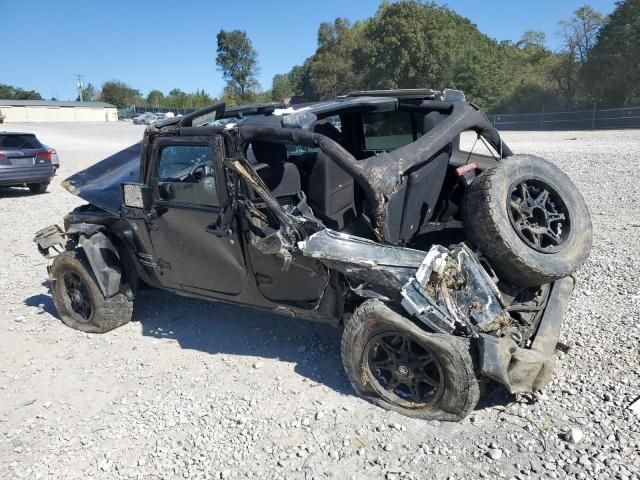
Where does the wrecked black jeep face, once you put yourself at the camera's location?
facing away from the viewer and to the left of the viewer

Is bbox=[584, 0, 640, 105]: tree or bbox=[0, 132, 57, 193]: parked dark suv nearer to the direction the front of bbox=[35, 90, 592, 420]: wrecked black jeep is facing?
the parked dark suv

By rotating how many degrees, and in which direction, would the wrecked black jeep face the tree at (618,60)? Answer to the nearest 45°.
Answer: approximately 90° to its right

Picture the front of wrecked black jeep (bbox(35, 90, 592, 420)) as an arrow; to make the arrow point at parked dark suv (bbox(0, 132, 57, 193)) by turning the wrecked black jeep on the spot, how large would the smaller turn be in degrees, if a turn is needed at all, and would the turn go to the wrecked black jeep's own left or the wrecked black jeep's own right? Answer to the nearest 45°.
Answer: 0° — it already faces it
